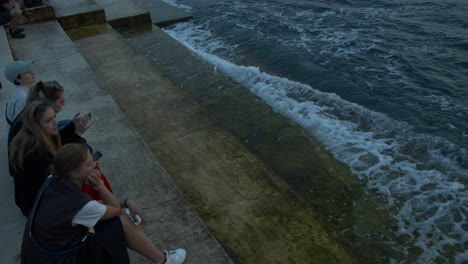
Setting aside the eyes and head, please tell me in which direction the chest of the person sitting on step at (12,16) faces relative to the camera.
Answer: to the viewer's right

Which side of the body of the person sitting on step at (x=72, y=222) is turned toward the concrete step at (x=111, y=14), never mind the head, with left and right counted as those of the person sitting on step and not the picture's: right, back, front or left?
left

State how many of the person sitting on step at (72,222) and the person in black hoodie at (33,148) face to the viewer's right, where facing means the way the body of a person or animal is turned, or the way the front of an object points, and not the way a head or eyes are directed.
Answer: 2

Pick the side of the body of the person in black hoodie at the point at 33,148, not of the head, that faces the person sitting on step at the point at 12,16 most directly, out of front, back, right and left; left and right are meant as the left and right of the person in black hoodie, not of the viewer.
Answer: left

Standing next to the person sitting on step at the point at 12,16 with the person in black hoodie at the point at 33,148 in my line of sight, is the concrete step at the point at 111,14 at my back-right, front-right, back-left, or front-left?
back-left

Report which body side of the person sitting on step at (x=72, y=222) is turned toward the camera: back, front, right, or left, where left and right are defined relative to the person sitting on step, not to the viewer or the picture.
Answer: right

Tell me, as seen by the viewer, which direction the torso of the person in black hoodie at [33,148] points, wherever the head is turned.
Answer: to the viewer's right

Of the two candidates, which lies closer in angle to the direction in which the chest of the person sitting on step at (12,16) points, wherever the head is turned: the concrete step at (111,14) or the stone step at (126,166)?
the concrete step

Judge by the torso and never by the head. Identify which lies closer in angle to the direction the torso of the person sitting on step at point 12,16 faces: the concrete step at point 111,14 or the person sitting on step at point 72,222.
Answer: the concrete step

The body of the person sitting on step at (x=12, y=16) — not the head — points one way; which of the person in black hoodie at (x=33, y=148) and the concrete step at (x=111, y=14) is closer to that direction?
the concrete step

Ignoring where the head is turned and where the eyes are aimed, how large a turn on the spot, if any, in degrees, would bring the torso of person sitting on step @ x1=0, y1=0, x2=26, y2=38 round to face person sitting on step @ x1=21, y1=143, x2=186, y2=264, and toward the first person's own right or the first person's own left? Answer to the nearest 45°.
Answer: approximately 90° to the first person's own right
